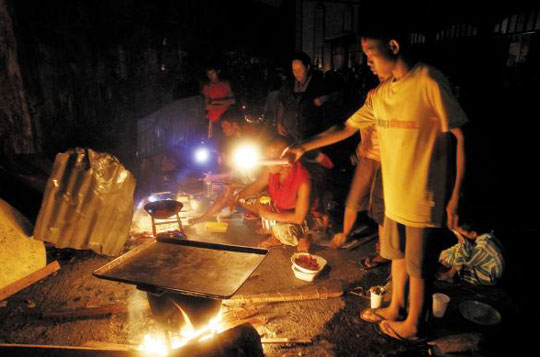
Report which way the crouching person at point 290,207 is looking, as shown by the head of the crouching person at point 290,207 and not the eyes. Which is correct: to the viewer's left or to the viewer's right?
to the viewer's left

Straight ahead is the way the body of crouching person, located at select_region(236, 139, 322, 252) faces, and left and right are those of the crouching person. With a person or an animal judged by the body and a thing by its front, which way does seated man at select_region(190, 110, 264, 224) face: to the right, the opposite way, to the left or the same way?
the same way

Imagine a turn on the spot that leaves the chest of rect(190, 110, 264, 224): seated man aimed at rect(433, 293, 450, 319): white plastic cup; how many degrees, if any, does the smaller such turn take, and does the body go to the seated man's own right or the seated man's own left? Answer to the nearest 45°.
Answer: approximately 45° to the seated man's own left

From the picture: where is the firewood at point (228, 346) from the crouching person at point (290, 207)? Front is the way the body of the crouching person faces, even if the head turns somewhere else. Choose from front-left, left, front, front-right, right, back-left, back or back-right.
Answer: front-left

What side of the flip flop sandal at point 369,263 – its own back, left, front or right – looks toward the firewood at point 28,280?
front

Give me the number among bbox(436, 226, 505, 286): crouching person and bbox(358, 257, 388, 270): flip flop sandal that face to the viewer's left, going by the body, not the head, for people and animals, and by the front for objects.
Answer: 2

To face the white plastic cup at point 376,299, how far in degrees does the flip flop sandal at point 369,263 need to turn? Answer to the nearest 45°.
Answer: approximately 90° to its left

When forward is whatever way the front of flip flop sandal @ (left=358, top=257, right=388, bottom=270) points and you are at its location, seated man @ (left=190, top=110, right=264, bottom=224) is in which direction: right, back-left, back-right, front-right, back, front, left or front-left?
front-right

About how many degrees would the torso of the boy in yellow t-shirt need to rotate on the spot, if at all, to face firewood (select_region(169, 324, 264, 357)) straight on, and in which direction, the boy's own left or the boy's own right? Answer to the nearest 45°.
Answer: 0° — they already face it

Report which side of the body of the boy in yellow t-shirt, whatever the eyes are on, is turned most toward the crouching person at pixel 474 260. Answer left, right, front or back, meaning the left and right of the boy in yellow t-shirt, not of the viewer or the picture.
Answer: back

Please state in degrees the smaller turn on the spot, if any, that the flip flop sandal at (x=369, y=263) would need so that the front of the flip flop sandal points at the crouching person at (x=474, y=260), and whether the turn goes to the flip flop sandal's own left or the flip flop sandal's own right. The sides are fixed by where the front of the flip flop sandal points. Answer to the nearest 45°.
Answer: approximately 180°

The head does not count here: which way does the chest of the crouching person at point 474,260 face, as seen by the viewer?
to the viewer's left

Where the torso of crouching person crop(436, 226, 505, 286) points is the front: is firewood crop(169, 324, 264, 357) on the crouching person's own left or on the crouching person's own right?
on the crouching person's own left

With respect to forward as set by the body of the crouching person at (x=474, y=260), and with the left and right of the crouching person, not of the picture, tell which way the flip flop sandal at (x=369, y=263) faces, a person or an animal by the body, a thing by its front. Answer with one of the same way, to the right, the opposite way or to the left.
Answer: the same way

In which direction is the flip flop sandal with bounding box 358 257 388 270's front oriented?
to the viewer's left
